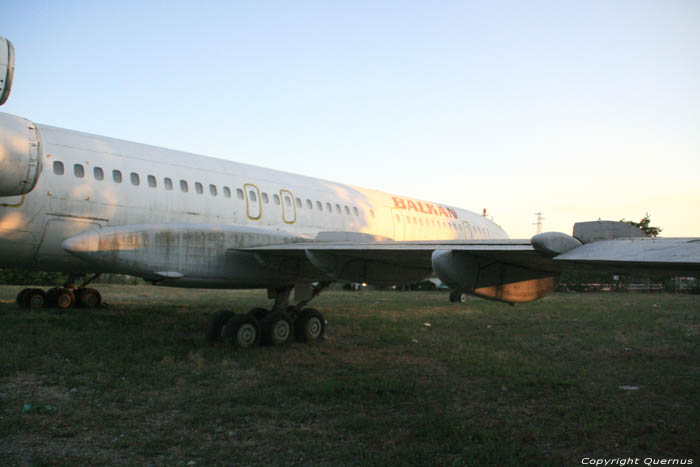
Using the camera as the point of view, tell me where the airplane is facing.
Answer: facing away from the viewer and to the right of the viewer
